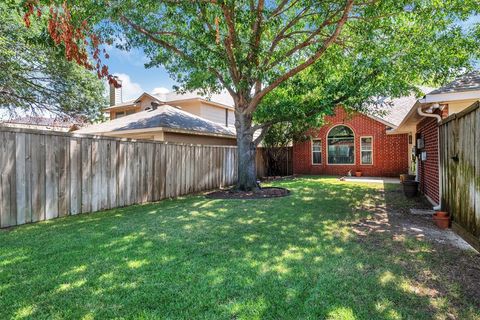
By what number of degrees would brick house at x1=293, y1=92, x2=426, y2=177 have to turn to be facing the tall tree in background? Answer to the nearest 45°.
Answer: approximately 45° to its right

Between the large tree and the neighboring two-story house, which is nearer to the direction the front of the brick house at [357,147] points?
the large tree

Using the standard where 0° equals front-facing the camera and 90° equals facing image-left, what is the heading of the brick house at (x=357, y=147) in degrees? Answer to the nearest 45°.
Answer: approximately 0°

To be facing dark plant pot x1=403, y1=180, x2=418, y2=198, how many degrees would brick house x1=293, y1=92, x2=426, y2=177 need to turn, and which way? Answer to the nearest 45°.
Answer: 0° — it already faces it

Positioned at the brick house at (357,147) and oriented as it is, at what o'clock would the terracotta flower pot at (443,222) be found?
The terracotta flower pot is roughly at 12 o'clock from the brick house.

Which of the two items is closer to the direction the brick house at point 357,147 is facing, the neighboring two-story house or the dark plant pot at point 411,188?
the dark plant pot
